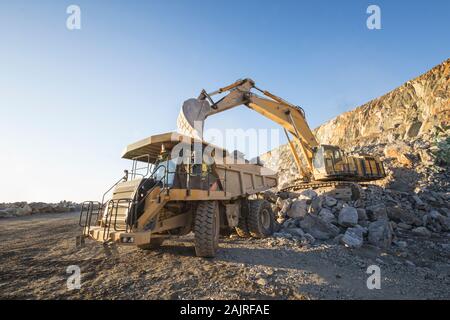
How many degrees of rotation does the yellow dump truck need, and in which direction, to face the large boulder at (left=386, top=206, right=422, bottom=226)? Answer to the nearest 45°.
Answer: approximately 135° to its left

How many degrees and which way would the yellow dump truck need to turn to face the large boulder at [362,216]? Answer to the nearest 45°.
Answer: approximately 135° to its left

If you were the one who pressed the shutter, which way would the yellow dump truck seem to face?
facing the viewer and to the left of the viewer

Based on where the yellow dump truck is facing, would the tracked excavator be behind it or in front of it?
behind

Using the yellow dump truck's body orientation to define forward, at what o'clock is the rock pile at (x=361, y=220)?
The rock pile is roughly at 7 o'clock from the yellow dump truck.

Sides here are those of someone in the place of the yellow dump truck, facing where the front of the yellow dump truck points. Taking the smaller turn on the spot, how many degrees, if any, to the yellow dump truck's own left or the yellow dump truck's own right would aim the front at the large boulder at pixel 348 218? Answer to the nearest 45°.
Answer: approximately 135° to the yellow dump truck's own left

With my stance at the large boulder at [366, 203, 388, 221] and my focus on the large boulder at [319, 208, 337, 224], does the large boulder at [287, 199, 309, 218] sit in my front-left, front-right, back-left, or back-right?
front-right

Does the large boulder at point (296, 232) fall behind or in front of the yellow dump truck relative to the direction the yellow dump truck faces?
behind

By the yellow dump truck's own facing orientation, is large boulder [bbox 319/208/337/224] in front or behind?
behind

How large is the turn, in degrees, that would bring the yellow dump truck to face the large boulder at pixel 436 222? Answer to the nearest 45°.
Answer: approximately 135° to its left

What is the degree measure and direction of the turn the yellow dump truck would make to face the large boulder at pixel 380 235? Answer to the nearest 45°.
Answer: approximately 135° to its left
